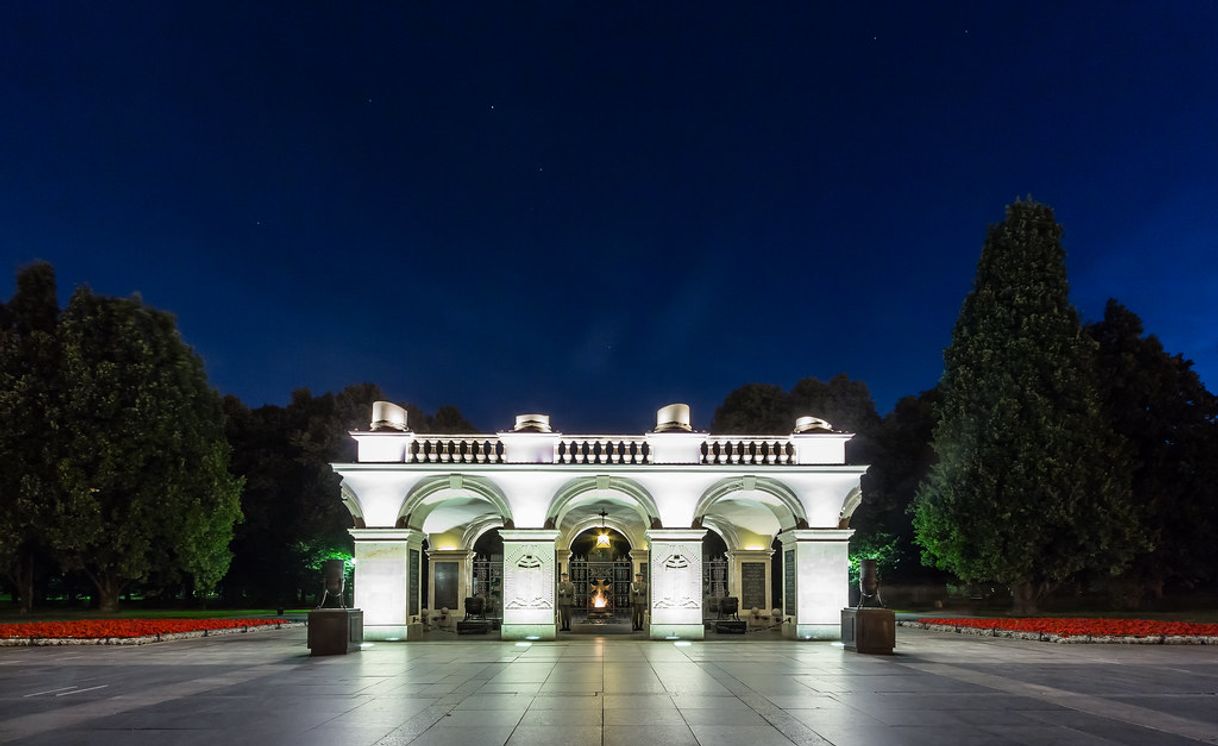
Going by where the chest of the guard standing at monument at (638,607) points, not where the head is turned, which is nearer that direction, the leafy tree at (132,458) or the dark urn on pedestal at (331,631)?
the dark urn on pedestal

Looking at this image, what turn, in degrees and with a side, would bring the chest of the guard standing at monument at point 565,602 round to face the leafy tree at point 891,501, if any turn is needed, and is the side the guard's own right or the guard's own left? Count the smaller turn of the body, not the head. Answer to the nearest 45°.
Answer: approximately 135° to the guard's own left

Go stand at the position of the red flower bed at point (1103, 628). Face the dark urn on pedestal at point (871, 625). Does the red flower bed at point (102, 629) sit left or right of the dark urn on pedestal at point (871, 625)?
right

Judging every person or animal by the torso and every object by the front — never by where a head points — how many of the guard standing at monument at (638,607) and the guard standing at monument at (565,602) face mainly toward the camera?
2

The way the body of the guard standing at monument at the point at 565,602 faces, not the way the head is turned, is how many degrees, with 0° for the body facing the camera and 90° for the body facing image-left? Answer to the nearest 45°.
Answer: approximately 0°

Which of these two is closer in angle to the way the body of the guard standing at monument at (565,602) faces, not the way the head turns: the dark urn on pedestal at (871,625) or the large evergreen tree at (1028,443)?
the dark urn on pedestal

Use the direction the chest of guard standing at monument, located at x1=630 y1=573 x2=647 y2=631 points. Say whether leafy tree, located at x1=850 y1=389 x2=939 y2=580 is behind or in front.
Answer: behind

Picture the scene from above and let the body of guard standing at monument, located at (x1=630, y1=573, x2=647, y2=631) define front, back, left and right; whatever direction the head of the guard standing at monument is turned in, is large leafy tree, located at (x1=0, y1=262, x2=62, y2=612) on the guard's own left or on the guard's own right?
on the guard's own right

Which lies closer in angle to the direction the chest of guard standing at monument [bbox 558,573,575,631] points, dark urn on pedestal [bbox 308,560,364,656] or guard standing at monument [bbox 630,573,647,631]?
the dark urn on pedestal
